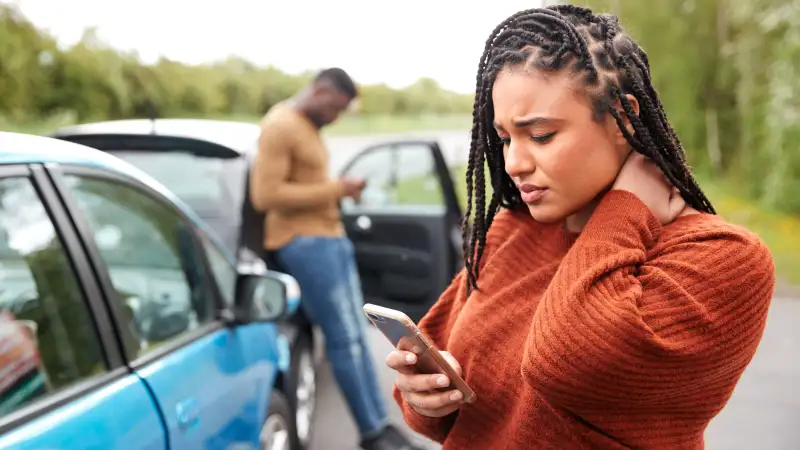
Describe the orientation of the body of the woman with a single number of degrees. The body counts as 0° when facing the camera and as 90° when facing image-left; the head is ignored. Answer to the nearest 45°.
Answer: approximately 45°

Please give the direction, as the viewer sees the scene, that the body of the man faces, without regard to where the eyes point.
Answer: to the viewer's right

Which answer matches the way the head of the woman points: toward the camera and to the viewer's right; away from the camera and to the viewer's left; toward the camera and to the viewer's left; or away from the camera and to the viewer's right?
toward the camera and to the viewer's left

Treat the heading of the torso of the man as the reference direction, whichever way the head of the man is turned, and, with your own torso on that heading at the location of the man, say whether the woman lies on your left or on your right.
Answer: on your right

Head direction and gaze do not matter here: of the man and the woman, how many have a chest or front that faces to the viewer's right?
1

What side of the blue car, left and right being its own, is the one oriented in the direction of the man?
front

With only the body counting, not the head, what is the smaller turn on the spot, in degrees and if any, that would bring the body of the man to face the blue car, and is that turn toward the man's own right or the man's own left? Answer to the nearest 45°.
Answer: approximately 90° to the man's own right

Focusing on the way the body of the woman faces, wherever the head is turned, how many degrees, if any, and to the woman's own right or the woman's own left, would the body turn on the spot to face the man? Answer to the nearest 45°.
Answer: approximately 90° to the woman's own right

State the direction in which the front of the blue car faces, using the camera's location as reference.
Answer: facing away from the viewer and to the right of the viewer
